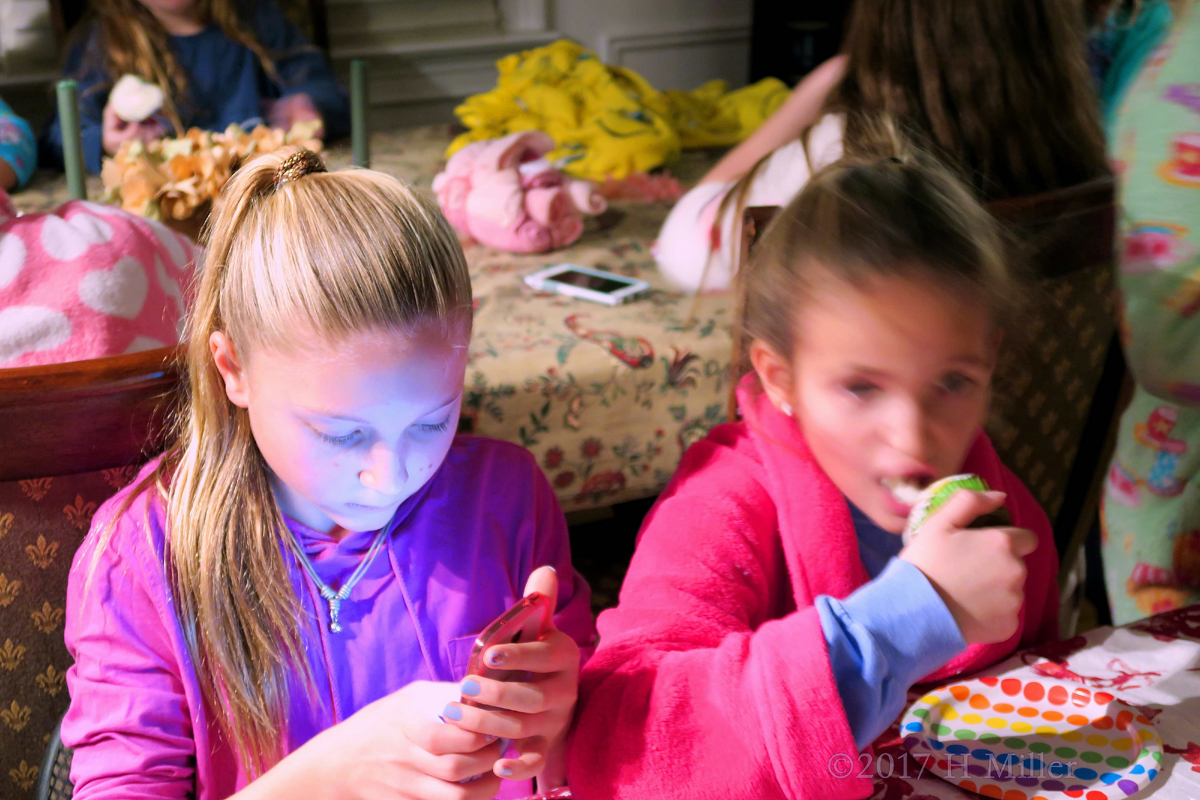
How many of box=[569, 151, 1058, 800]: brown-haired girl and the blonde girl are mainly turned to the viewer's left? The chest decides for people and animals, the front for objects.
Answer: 0

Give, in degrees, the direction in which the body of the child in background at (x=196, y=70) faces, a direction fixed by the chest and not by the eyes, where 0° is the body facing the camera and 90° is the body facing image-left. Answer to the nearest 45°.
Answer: approximately 0°

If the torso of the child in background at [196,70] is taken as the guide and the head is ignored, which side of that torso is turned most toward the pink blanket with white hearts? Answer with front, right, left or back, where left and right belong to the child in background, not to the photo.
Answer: front

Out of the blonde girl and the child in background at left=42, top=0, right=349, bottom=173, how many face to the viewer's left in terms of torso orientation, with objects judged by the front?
0

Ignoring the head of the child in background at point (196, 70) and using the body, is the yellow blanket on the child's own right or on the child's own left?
on the child's own left

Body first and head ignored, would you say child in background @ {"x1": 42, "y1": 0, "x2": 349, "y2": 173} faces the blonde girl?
yes

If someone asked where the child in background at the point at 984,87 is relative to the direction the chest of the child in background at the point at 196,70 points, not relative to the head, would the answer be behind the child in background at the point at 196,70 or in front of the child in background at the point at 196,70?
in front

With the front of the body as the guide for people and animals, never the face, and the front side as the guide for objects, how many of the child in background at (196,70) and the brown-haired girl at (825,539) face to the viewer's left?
0

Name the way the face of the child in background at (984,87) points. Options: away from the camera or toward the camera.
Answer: away from the camera

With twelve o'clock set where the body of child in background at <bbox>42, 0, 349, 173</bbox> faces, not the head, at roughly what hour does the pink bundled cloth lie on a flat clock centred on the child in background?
The pink bundled cloth is roughly at 11 o'clock from the child in background.
